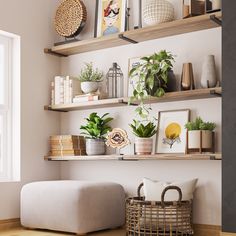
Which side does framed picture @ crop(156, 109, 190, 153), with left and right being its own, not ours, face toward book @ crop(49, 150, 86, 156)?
right

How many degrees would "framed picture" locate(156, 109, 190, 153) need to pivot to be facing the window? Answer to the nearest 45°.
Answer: approximately 90° to its right

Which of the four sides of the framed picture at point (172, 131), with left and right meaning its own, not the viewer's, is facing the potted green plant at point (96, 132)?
right

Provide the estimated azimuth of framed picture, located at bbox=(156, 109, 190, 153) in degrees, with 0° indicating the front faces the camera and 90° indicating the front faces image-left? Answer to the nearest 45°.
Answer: approximately 0°

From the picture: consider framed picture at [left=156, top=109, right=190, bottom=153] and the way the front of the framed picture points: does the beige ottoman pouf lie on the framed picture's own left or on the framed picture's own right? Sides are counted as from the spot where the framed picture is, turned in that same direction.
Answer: on the framed picture's own right

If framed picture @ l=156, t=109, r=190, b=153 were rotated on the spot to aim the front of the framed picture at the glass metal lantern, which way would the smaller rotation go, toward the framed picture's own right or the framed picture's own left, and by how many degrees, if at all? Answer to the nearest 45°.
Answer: approximately 135° to the framed picture's own right
